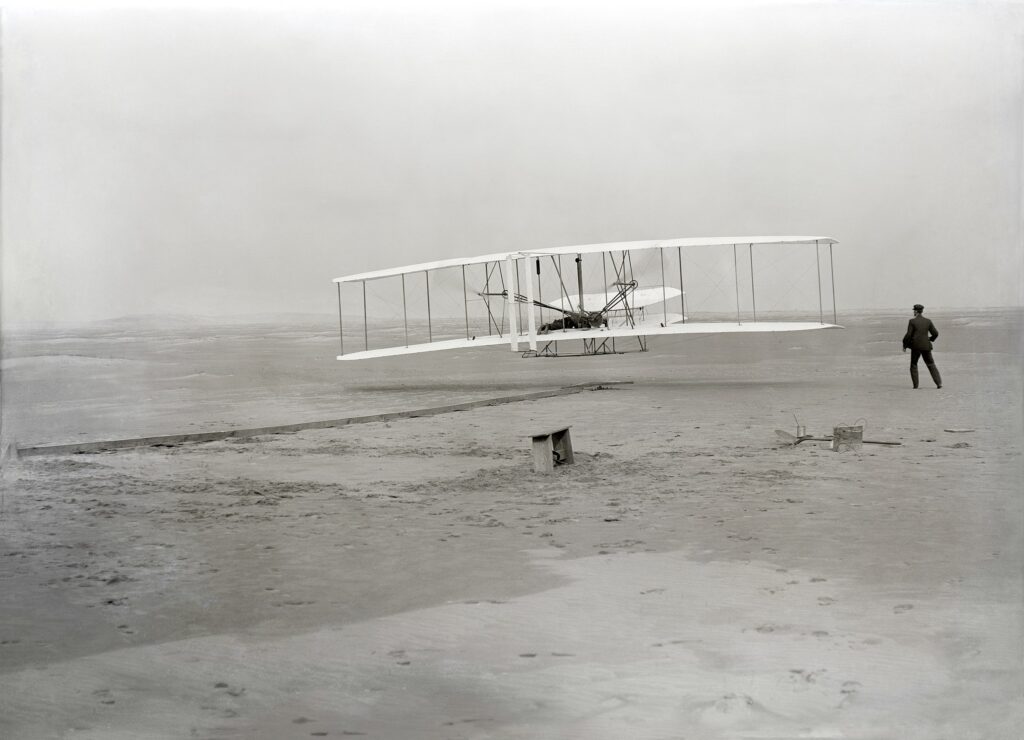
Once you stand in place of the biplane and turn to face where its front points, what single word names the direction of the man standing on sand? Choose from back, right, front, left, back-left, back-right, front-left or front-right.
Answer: right

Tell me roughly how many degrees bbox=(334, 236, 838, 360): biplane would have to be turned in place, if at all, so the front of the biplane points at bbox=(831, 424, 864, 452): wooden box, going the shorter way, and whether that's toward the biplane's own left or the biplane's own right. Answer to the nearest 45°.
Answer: approximately 135° to the biplane's own right

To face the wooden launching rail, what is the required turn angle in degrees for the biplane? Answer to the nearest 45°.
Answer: approximately 180°

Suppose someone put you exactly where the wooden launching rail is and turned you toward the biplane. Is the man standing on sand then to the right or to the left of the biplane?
right

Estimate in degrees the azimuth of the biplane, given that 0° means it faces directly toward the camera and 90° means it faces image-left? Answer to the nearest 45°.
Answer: approximately 225°
